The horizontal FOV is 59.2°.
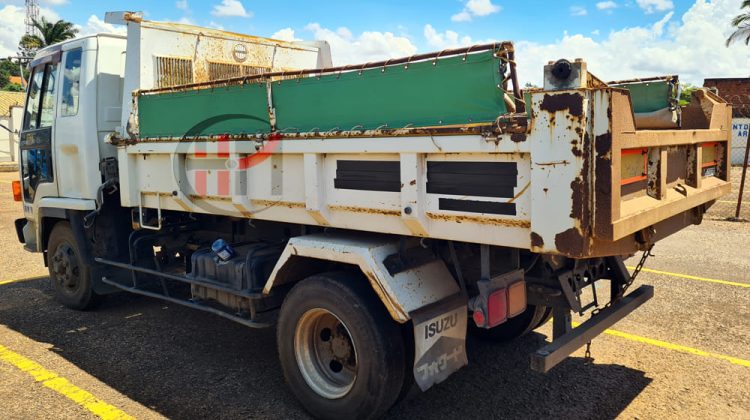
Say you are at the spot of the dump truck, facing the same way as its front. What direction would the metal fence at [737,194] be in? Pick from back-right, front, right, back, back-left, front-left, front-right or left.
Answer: right

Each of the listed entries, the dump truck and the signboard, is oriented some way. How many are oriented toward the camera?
1

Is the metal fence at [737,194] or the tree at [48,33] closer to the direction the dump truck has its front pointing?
the tree

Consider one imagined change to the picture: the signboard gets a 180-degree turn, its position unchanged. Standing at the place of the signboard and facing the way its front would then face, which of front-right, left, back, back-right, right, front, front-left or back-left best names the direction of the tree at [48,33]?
left

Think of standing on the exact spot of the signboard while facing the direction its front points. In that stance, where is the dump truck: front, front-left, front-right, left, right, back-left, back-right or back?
front

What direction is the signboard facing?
toward the camera

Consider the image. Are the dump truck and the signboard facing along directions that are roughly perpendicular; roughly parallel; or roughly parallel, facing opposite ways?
roughly perpendicular

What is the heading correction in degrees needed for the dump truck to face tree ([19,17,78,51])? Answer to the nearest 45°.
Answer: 0° — it already faces it

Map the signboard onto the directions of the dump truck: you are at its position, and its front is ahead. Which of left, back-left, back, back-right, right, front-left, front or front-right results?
right

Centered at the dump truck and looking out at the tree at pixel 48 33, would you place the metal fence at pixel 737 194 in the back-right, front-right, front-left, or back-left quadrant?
front-right

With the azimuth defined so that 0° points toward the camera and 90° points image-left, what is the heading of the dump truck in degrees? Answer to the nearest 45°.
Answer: approximately 135°
